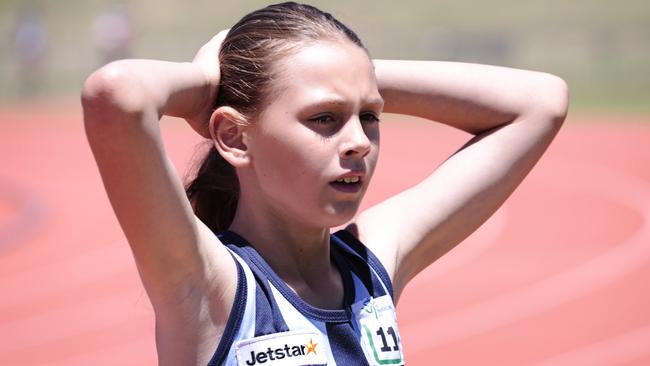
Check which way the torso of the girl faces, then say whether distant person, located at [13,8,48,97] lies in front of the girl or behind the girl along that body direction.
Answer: behind

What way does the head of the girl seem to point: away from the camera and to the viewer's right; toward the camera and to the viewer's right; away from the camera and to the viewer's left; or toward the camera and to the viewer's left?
toward the camera and to the viewer's right

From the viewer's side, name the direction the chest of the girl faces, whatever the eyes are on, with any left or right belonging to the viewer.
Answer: facing the viewer and to the right of the viewer

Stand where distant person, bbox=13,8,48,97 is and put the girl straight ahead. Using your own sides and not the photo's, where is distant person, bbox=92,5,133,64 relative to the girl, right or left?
left

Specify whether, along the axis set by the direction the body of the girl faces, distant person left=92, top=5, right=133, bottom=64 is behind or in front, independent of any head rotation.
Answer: behind
